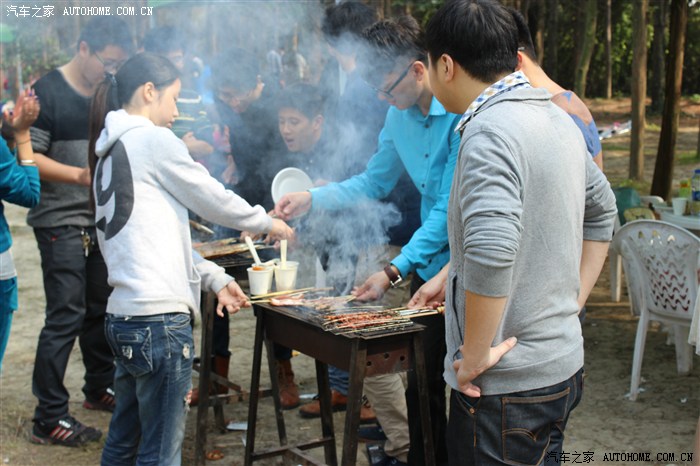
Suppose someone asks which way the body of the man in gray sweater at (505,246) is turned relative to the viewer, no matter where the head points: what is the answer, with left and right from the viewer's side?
facing away from the viewer and to the left of the viewer

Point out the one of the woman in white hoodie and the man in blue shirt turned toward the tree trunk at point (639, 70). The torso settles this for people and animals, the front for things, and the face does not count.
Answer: the woman in white hoodie

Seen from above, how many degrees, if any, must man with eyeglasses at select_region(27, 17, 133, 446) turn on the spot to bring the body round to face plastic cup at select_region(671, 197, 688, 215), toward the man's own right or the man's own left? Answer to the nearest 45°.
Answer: approximately 45° to the man's own left

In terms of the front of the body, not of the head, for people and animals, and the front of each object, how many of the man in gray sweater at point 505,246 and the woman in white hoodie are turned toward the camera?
0

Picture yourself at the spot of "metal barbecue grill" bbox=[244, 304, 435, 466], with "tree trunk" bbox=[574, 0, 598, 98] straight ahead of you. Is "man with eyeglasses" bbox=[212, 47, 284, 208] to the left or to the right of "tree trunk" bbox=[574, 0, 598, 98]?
left

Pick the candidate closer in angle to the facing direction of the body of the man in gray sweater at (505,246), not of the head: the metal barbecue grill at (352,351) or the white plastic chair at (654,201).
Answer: the metal barbecue grill

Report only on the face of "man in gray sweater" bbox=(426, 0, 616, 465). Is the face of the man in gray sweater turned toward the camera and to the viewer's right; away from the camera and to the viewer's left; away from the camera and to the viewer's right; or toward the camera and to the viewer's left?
away from the camera and to the viewer's left

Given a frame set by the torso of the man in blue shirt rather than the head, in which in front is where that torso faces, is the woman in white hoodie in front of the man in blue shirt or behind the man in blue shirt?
in front

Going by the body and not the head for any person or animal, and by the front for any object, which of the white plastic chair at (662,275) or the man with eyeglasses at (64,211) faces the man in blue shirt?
the man with eyeglasses

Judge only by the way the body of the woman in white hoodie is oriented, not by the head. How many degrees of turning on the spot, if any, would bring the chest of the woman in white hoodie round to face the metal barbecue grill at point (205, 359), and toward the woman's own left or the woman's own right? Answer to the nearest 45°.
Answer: approximately 45° to the woman's own left

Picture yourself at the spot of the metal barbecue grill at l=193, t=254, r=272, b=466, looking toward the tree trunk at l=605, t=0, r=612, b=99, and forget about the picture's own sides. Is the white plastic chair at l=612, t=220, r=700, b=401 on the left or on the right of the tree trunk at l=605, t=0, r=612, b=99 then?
right

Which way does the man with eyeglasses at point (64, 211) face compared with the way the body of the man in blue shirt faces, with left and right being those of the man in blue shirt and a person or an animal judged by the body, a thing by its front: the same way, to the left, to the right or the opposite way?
to the left

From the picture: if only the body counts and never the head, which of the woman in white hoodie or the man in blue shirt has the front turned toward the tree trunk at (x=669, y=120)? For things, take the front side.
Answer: the woman in white hoodie

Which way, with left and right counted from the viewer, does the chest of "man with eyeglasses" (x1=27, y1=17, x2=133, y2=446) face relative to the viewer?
facing the viewer and to the right of the viewer

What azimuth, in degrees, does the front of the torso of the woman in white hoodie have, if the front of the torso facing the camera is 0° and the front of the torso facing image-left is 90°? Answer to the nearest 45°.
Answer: approximately 225°
